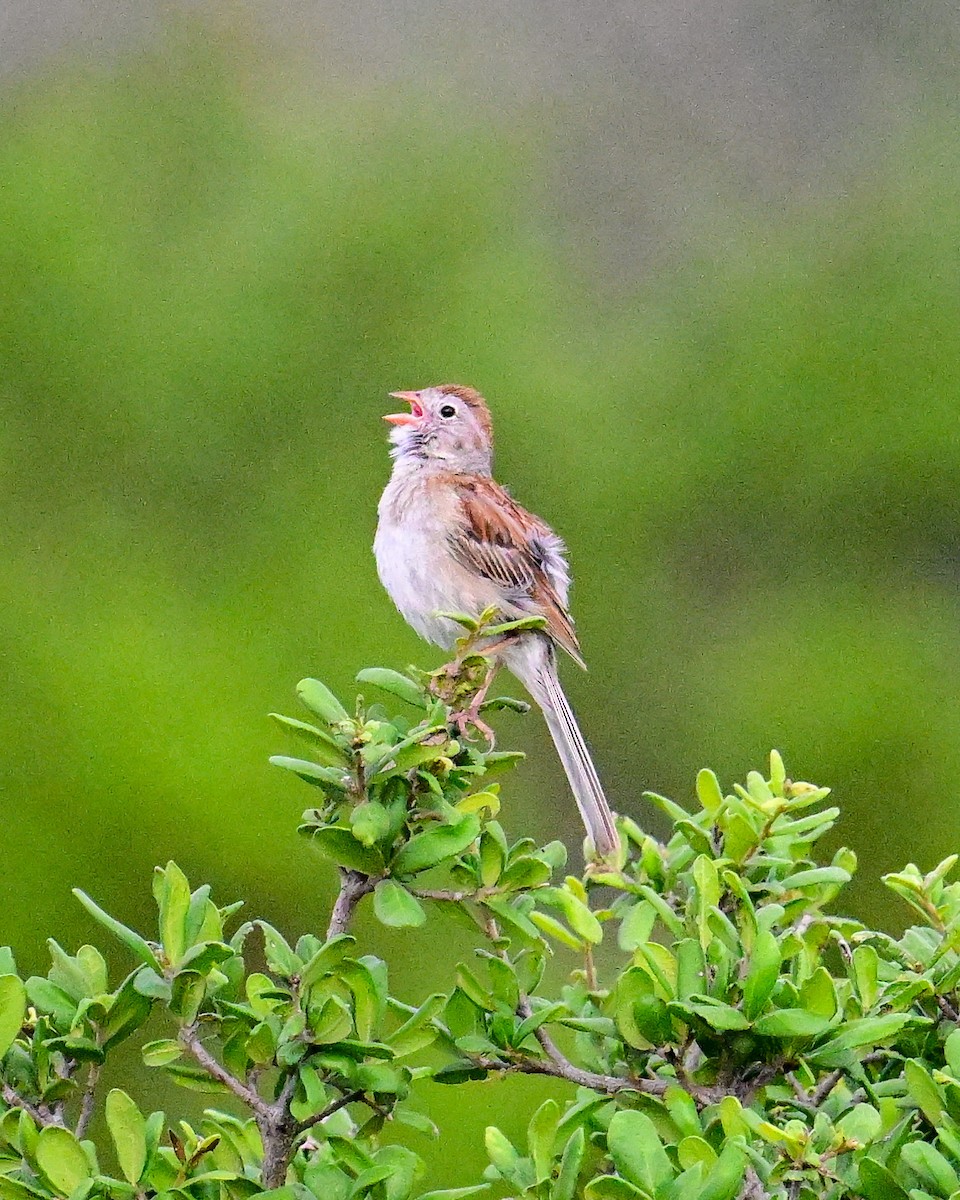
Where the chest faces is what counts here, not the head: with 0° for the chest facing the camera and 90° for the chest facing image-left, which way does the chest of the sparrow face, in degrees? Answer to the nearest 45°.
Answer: approximately 90°
